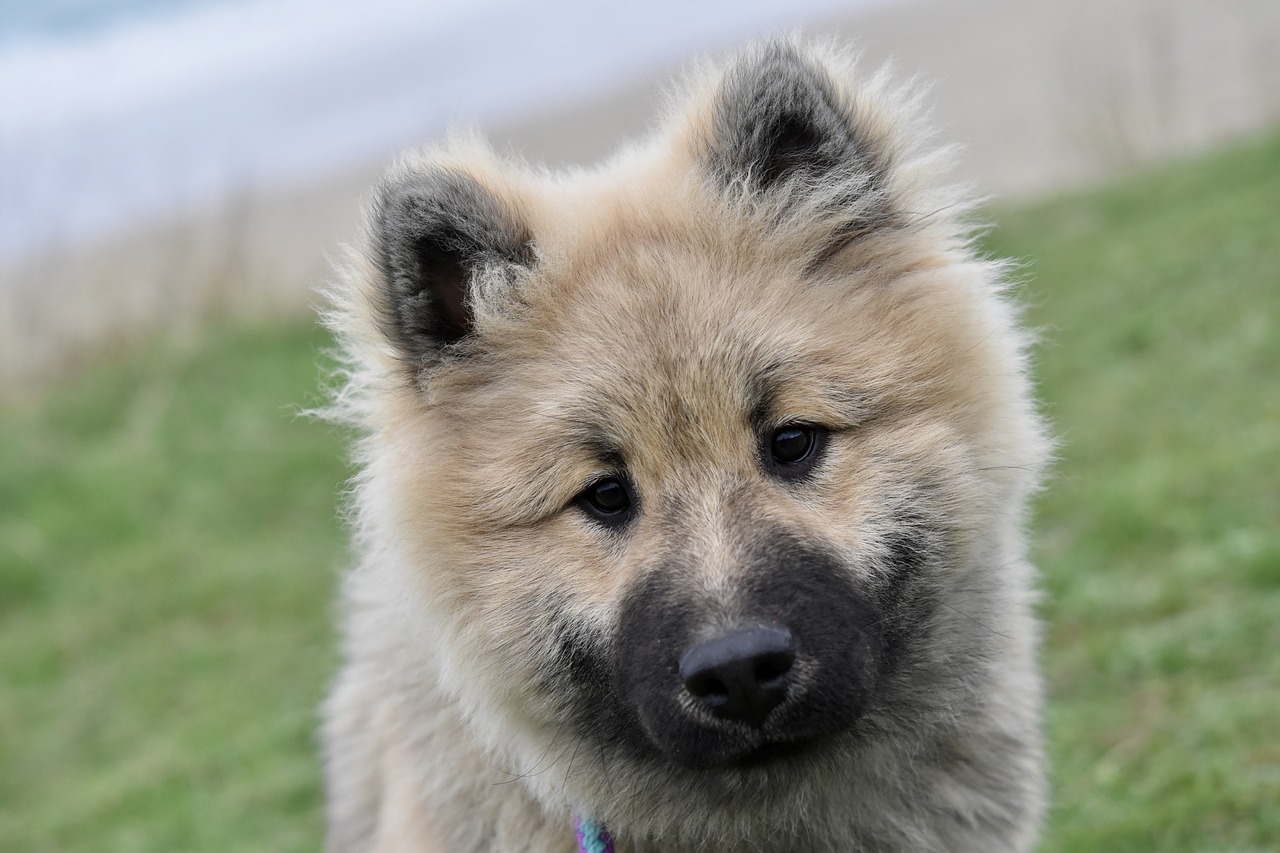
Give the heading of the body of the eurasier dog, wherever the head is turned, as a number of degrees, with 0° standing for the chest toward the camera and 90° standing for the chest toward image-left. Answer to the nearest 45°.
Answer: approximately 0°
